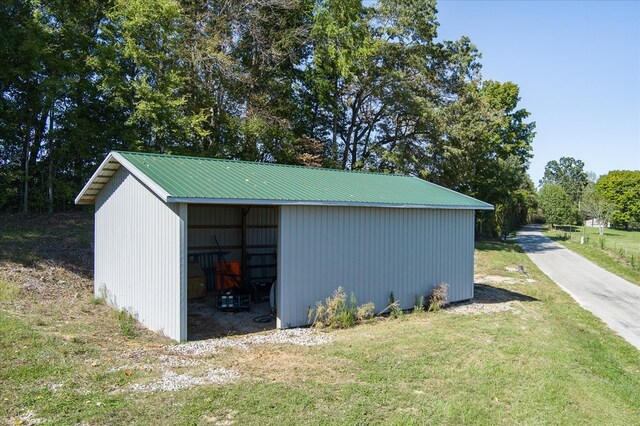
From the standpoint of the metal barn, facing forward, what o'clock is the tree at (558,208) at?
The tree is roughly at 9 o'clock from the metal barn.

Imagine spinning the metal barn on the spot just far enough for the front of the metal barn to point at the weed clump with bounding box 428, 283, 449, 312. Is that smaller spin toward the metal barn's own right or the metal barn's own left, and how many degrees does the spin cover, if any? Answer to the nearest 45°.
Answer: approximately 45° to the metal barn's own left

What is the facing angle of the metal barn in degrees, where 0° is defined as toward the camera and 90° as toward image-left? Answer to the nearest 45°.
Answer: approximately 315°

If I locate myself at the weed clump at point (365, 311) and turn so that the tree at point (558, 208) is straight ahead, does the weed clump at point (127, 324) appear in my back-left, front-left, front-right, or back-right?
back-left

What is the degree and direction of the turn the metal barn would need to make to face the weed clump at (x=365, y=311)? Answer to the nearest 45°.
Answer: approximately 45° to its left

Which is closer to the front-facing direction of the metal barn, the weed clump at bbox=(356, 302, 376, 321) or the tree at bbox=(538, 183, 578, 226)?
the weed clump
